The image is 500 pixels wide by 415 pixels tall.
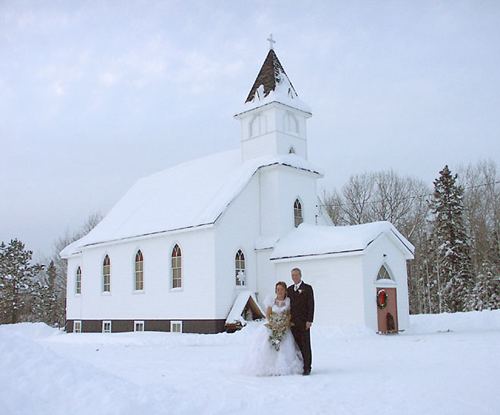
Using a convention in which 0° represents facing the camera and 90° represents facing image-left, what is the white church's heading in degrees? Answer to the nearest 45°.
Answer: approximately 315°

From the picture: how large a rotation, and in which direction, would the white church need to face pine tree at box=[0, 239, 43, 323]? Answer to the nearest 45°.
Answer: approximately 180°

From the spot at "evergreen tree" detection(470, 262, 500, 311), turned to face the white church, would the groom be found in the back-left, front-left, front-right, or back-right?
front-left

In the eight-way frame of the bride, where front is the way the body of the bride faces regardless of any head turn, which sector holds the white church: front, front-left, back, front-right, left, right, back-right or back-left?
back

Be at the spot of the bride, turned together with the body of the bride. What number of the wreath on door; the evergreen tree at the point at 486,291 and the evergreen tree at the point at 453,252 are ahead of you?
0

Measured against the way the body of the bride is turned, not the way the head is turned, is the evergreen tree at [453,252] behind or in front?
behind

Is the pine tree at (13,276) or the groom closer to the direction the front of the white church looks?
the groom

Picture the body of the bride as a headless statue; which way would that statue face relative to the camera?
toward the camera

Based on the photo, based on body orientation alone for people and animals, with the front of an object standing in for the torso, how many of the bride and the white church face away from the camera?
0

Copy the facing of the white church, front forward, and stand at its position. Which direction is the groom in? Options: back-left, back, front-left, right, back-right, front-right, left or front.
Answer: front-right

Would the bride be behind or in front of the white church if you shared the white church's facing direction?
in front

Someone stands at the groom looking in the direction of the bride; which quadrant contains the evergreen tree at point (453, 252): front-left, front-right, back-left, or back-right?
back-right
